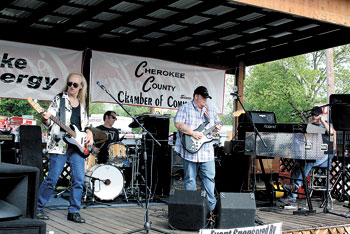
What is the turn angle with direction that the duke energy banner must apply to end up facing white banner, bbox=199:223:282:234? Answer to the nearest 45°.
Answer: approximately 45° to its left

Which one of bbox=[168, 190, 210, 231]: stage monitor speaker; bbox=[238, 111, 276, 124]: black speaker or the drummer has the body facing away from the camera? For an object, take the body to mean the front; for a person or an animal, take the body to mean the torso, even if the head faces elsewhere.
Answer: the stage monitor speaker

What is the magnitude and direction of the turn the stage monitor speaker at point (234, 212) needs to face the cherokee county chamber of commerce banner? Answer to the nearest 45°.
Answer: approximately 45° to its left

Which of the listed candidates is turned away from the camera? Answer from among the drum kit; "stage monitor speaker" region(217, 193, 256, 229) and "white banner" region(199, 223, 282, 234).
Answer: the stage monitor speaker

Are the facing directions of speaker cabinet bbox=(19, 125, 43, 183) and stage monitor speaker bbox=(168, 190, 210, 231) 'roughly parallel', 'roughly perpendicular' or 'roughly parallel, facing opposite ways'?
roughly parallel, facing opposite ways

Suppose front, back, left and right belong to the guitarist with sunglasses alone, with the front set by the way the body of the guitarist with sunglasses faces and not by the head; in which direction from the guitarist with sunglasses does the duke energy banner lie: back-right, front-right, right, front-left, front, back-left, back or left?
back-left

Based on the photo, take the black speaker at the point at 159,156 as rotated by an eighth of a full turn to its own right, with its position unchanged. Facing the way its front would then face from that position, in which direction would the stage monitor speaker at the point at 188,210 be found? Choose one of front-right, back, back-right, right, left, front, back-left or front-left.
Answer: front-left

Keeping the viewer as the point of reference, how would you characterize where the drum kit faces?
facing the viewer

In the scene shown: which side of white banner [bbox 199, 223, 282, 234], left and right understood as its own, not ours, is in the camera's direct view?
front

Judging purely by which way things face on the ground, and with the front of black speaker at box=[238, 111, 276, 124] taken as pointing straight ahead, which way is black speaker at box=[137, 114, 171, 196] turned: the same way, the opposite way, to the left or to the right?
the same way

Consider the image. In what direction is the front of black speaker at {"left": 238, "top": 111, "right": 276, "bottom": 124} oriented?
toward the camera

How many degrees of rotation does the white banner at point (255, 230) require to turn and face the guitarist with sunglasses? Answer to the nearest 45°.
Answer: approximately 90° to its right

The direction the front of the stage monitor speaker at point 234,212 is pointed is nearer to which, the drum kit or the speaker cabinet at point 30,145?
the drum kit

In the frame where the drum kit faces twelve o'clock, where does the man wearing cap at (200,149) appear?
The man wearing cap is roughly at 11 o'clock from the drum kit.

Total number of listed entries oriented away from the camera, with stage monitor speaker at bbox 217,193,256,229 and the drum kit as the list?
1

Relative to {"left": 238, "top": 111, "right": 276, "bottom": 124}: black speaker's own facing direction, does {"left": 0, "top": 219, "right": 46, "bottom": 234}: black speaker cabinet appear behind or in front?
in front

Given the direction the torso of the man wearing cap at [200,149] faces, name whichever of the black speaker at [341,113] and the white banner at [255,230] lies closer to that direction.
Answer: the white banner

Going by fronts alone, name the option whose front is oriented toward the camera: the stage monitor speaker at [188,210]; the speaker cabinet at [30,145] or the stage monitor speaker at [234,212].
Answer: the speaker cabinet
